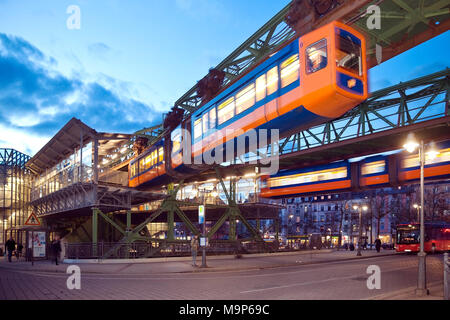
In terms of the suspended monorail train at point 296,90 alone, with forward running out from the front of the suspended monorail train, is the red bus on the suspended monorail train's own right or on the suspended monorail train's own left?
on the suspended monorail train's own left

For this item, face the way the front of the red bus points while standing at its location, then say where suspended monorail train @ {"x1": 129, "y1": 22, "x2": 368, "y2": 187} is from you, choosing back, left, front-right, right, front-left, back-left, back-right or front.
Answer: front-left

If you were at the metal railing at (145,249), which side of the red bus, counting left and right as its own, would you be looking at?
front

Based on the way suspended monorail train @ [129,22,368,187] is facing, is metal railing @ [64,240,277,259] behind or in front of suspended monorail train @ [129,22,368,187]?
behind

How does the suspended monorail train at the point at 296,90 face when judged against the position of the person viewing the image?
facing the viewer and to the right of the viewer

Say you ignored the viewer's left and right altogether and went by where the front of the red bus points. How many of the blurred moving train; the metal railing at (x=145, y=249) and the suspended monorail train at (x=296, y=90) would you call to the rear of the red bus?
0

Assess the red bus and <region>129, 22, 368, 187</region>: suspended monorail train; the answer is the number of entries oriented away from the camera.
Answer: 0

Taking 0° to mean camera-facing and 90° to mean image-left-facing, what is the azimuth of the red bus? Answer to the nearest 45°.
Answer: approximately 45°

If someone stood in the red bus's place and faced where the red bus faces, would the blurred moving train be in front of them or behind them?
in front
